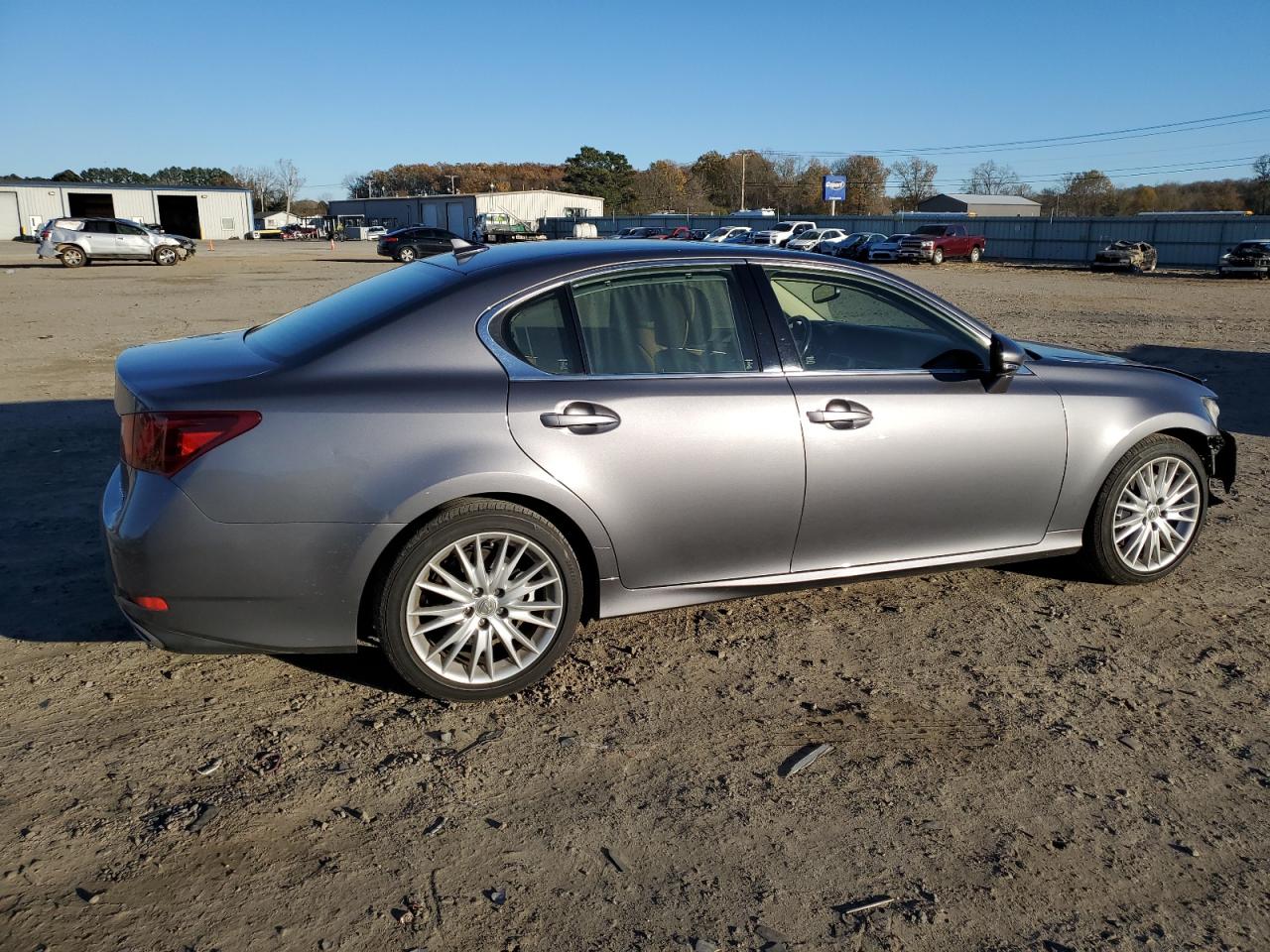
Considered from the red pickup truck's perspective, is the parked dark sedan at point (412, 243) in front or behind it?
in front

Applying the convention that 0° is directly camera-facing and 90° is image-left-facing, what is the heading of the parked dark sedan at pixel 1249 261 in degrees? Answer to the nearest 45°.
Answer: approximately 45°

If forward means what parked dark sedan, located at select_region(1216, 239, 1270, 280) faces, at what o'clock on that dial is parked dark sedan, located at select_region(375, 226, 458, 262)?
parked dark sedan, located at select_region(375, 226, 458, 262) is roughly at 1 o'clock from parked dark sedan, located at select_region(1216, 239, 1270, 280).

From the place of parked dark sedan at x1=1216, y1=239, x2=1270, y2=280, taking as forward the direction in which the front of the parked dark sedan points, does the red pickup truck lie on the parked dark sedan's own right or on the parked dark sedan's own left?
on the parked dark sedan's own right

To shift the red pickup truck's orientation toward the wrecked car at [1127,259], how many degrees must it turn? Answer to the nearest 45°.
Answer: approximately 135° to its left

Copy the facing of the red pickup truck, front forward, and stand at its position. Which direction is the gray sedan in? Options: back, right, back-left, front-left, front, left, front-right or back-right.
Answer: front-left

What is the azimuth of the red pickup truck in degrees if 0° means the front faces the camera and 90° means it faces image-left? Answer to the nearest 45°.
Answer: approximately 45°

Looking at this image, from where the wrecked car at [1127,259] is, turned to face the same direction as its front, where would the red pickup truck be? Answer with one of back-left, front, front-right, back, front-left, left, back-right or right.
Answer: front-right
